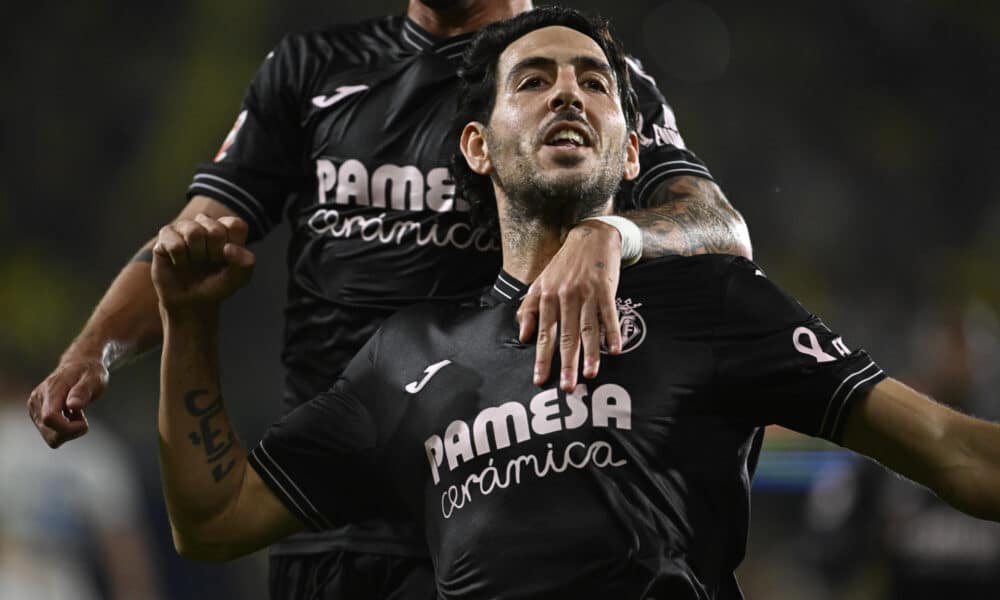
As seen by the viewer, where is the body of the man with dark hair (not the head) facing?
toward the camera

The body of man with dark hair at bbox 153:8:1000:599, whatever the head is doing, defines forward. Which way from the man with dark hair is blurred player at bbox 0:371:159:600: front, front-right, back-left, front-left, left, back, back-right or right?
back-right

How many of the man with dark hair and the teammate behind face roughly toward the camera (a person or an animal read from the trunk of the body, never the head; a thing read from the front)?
2

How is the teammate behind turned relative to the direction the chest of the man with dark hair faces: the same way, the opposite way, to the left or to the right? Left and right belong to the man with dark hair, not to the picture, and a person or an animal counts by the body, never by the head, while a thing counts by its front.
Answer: the same way
